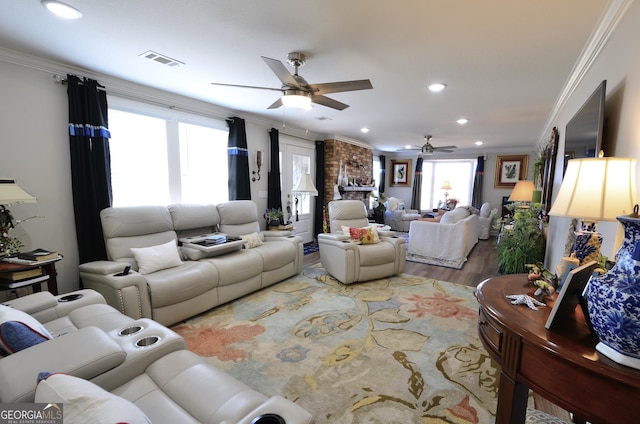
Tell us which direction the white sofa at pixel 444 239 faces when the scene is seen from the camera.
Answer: facing to the left of the viewer

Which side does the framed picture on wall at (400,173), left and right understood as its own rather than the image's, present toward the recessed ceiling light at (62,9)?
front

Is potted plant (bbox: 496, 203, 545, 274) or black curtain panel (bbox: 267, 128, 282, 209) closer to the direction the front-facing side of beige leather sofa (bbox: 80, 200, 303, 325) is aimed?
the potted plant

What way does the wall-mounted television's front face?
to the viewer's left

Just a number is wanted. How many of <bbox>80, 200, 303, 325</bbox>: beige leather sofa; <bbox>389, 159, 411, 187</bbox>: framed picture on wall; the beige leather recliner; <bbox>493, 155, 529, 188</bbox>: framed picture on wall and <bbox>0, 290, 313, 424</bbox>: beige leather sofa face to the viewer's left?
0

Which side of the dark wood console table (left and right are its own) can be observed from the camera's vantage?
left

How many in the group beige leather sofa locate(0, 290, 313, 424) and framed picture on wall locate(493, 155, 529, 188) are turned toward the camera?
1

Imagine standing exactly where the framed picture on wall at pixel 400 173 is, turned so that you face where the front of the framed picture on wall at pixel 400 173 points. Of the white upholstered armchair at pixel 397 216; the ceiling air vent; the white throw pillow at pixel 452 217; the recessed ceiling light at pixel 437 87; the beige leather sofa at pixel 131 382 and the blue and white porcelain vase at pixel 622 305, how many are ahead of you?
6

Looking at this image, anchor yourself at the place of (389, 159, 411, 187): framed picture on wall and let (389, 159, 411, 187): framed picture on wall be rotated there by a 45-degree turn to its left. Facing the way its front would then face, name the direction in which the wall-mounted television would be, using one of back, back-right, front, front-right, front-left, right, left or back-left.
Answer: front-right

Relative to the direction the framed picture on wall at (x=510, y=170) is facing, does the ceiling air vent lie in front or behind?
in front

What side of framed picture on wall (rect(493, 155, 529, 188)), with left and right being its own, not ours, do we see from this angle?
front

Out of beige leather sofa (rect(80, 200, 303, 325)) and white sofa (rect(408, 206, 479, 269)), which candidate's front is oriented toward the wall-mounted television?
the beige leather sofa

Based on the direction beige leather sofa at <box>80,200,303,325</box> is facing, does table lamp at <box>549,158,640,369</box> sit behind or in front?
in front

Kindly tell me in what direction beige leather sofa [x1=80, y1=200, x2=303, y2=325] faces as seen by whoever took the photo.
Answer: facing the viewer and to the right of the viewer

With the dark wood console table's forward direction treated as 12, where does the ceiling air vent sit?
The ceiling air vent is roughly at 12 o'clock from the dark wood console table.

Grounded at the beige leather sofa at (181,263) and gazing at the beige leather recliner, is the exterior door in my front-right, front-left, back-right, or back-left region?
front-left

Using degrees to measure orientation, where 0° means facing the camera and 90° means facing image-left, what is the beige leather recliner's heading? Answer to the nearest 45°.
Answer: approximately 315°

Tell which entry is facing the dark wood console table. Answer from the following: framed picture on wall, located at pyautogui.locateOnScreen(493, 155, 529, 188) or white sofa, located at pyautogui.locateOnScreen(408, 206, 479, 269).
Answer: the framed picture on wall

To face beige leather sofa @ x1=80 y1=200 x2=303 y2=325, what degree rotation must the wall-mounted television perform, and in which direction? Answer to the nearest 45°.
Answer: approximately 45° to its left

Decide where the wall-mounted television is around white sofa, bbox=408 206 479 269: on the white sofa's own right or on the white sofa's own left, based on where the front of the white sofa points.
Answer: on the white sofa's own left
